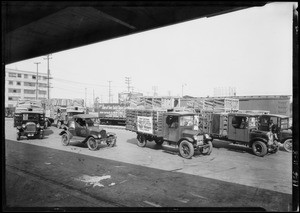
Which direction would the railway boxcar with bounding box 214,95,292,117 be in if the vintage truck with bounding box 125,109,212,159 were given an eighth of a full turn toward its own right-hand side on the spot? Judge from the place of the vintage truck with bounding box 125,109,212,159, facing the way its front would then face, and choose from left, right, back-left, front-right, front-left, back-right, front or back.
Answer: back-left

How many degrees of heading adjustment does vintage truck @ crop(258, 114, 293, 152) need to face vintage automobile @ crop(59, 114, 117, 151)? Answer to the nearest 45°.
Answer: approximately 90° to its right

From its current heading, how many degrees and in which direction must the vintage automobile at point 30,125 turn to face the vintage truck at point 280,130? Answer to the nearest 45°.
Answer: approximately 45° to its left

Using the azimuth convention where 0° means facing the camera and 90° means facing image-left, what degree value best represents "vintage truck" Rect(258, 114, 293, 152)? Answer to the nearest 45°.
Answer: approximately 315°

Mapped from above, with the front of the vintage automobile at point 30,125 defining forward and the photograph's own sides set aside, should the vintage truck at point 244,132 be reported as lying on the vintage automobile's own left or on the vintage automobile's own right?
on the vintage automobile's own left

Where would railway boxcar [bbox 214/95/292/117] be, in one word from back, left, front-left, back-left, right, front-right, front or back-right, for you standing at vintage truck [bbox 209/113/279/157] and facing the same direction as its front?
back-left

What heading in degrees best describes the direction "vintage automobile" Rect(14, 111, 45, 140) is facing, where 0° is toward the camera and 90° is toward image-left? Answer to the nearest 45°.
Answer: approximately 0°

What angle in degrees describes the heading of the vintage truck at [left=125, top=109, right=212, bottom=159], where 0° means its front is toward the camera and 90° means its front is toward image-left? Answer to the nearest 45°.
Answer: approximately 315°

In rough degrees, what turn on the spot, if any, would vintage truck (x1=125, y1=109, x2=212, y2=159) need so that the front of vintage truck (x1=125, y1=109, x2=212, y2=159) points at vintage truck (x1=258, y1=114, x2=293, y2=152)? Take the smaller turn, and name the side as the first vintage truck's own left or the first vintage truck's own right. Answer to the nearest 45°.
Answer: approximately 45° to the first vintage truck's own left

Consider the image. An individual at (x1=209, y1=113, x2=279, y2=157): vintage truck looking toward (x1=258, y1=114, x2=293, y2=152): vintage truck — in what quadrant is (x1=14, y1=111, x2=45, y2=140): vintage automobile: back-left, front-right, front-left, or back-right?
back-left
